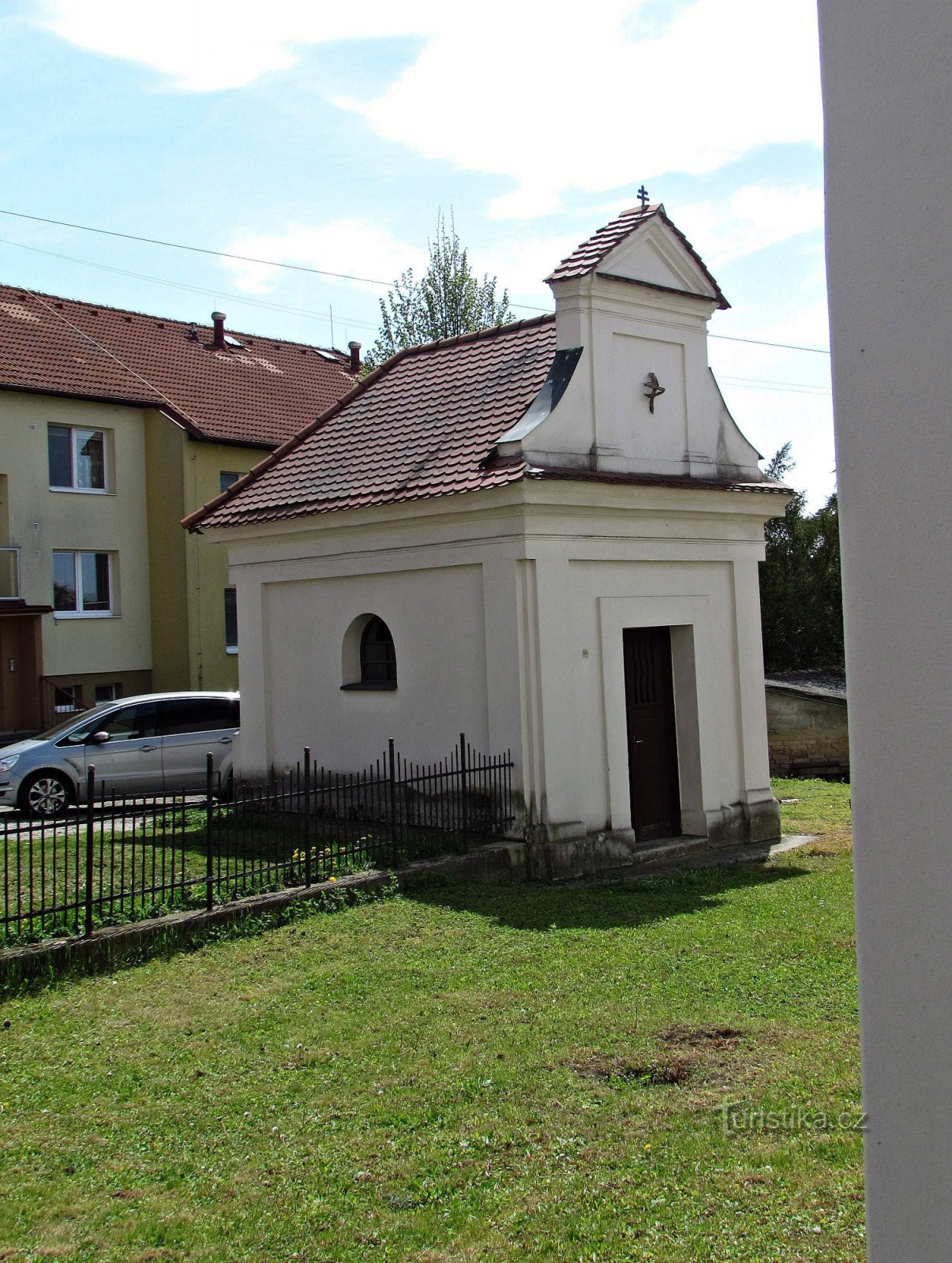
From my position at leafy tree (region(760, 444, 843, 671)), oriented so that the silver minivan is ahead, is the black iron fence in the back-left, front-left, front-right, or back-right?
front-left

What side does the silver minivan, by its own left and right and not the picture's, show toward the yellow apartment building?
right

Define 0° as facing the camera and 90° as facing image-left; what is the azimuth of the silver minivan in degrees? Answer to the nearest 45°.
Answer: approximately 90°

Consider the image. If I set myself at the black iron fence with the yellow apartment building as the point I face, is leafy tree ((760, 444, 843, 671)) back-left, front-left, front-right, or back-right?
front-right

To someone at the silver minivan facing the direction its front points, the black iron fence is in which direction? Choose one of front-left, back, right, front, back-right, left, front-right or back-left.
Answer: left

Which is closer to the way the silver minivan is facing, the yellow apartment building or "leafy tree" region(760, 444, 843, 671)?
the yellow apartment building

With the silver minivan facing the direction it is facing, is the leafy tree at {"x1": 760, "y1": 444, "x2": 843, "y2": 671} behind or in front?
behind

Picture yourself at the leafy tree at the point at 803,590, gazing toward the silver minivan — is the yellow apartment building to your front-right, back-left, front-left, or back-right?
front-right
